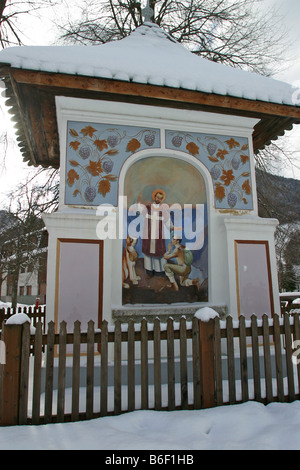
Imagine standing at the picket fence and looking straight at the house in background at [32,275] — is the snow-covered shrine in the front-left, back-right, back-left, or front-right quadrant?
front-right

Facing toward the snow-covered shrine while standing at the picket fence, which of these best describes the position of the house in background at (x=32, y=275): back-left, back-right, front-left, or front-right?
front-left

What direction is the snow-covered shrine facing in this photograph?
toward the camera

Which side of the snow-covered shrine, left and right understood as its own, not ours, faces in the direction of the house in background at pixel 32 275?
back
